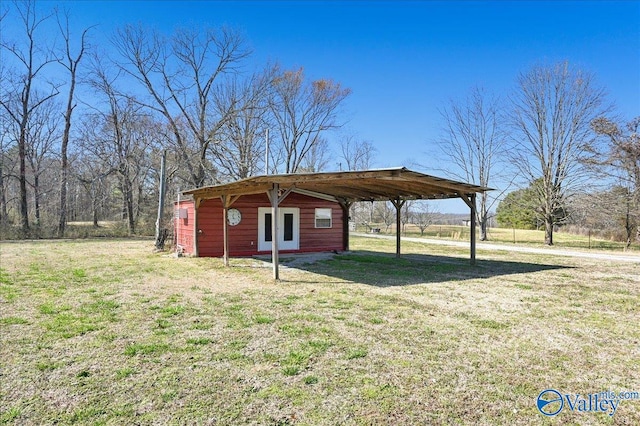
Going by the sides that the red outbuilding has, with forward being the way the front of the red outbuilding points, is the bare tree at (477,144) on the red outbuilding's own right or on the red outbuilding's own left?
on the red outbuilding's own left

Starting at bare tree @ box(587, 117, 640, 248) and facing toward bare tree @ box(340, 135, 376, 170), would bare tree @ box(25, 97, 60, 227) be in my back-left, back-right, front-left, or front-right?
front-left

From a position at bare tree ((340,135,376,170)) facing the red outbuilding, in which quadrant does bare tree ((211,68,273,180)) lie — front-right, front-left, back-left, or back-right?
front-right

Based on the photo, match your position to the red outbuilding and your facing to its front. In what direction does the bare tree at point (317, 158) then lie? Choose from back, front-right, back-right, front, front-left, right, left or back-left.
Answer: back-left

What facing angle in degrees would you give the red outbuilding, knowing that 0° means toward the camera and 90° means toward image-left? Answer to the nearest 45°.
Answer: approximately 315°

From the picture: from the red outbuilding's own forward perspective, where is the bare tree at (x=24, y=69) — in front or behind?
behind

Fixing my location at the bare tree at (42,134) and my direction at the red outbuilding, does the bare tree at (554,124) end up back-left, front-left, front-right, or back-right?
front-left

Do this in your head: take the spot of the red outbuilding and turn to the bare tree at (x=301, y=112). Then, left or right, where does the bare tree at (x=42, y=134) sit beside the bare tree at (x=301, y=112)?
left
